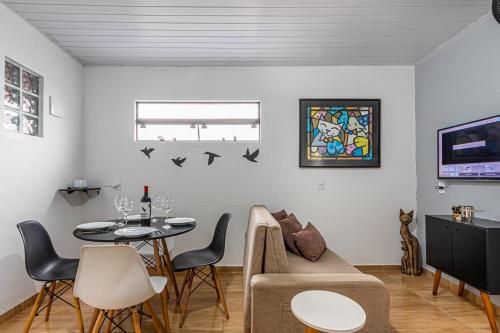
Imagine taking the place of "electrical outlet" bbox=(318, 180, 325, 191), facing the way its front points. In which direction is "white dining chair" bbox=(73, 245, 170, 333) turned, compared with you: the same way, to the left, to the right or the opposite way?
the opposite way

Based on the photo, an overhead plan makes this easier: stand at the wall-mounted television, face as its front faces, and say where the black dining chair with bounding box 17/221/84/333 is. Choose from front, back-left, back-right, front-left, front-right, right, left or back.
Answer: front

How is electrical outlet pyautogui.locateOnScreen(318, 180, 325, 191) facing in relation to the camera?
toward the camera

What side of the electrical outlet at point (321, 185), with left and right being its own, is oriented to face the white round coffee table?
front

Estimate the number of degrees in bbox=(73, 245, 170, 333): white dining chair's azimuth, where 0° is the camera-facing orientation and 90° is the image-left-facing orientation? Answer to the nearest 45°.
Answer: approximately 225°

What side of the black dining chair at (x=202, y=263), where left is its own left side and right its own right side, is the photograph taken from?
left

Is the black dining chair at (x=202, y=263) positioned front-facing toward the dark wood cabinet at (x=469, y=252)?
no

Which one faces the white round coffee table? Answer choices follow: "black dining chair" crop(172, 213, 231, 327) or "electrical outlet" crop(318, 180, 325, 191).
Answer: the electrical outlet

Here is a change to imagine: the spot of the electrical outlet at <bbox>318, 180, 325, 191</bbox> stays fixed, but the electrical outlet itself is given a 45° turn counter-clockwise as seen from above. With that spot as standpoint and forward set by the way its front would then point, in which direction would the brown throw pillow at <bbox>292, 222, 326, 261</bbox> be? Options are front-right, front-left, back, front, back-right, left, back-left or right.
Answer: front-right

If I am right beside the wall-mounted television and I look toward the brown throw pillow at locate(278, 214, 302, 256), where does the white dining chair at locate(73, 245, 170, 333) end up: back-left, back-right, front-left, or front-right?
front-left

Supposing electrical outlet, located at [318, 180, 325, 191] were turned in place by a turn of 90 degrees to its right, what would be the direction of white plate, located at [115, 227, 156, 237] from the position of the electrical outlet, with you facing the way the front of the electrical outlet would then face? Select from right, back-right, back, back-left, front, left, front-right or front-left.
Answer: front-left

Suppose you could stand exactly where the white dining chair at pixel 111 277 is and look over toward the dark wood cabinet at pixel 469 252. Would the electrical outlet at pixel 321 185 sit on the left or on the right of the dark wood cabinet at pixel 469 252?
left

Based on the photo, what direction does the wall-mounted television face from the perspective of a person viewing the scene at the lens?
facing the viewer and to the left of the viewer

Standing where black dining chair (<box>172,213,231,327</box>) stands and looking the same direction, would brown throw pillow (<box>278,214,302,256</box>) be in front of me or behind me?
behind

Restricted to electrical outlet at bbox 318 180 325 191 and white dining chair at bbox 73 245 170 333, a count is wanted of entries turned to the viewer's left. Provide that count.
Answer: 0

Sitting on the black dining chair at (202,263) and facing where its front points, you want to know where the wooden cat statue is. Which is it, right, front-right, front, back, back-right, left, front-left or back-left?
back

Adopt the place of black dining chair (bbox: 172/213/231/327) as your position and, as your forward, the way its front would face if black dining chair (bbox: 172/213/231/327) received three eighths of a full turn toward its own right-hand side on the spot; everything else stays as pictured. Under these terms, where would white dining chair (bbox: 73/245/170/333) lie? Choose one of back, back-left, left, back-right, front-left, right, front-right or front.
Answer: back

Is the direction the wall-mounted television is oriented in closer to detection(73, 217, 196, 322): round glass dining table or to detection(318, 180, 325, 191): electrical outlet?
the round glass dining table

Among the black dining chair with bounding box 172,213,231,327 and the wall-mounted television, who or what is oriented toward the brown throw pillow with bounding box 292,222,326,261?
the wall-mounted television

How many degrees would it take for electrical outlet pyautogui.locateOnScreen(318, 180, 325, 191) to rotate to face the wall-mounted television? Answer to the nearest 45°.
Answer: approximately 45° to its left

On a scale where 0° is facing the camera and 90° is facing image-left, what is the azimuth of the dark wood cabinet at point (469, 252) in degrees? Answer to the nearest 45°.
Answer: approximately 45°
